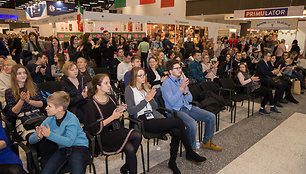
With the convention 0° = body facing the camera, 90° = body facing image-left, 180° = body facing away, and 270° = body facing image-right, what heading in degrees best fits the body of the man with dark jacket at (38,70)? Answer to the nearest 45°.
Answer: approximately 315°

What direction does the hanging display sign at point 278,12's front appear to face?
toward the camera

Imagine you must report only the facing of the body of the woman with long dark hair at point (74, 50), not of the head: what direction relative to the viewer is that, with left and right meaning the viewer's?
facing the viewer and to the right of the viewer

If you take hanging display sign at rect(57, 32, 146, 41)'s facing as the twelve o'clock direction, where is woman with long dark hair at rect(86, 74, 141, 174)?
The woman with long dark hair is roughly at 12 o'clock from the hanging display sign.

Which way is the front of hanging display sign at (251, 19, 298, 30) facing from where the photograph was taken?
facing the viewer

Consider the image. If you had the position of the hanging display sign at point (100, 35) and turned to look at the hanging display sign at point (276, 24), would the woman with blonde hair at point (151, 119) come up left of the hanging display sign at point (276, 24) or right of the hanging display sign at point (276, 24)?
right

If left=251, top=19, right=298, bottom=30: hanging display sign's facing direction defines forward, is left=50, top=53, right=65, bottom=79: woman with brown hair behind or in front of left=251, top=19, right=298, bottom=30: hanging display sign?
in front

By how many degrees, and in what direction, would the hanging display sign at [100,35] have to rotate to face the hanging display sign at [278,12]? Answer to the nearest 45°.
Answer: approximately 45° to its left

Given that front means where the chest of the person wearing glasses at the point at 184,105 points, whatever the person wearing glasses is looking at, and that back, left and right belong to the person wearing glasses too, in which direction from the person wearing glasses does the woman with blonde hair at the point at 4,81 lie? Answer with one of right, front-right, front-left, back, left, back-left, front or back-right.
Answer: back-right

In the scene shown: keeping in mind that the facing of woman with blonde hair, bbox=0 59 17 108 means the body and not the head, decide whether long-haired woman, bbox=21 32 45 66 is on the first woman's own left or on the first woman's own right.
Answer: on the first woman's own left

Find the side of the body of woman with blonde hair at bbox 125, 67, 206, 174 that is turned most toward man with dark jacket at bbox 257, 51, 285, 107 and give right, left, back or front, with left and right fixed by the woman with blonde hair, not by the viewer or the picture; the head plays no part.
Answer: left

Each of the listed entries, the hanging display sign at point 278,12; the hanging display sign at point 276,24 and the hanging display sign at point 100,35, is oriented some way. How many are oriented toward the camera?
3
